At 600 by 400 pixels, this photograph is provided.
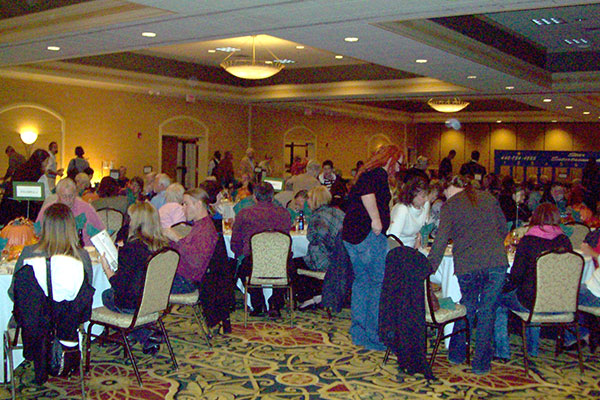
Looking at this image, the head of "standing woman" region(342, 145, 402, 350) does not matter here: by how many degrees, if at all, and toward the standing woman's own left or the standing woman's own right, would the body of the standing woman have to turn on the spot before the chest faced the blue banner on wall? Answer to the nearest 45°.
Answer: approximately 90° to the standing woman's own left

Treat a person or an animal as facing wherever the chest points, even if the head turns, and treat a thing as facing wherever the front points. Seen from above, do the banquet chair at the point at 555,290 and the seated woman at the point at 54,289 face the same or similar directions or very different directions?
same or similar directions

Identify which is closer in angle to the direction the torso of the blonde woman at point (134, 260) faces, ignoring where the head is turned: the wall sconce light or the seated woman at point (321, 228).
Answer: the wall sconce light

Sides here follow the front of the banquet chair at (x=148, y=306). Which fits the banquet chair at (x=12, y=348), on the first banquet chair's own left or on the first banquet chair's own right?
on the first banquet chair's own left

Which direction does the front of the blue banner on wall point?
toward the camera

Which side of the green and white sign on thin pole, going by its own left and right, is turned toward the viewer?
front

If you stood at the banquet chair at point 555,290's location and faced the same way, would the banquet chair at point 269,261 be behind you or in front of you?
in front

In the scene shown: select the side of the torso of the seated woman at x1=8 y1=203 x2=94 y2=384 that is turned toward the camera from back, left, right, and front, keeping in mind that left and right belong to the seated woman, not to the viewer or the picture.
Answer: back

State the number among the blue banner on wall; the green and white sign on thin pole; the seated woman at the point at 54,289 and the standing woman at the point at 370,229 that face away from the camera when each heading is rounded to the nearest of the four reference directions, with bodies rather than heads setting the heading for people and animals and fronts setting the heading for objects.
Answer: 1

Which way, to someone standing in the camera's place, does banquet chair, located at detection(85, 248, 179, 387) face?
facing away from the viewer and to the left of the viewer

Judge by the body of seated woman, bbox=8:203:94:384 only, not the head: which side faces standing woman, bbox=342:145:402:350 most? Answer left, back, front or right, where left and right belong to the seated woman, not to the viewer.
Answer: right

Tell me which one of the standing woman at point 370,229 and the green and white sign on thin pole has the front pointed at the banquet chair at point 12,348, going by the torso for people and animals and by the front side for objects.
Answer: the green and white sign on thin pole

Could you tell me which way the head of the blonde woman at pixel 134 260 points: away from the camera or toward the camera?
away from the camera

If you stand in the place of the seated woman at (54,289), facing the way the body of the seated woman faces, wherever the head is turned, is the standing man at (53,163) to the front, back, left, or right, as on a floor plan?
front

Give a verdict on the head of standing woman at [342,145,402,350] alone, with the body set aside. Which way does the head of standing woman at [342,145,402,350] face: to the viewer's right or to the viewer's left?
to the viewer's right

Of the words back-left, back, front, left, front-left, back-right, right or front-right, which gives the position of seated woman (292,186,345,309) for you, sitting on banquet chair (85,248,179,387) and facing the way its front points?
right

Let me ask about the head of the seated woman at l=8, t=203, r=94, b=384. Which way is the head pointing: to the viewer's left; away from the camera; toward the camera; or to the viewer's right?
away from the camera
